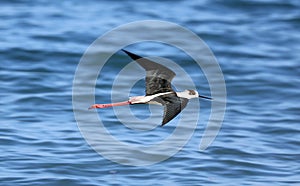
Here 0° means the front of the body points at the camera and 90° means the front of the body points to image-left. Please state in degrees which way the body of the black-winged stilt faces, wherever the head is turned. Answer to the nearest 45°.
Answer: approximately 270°
